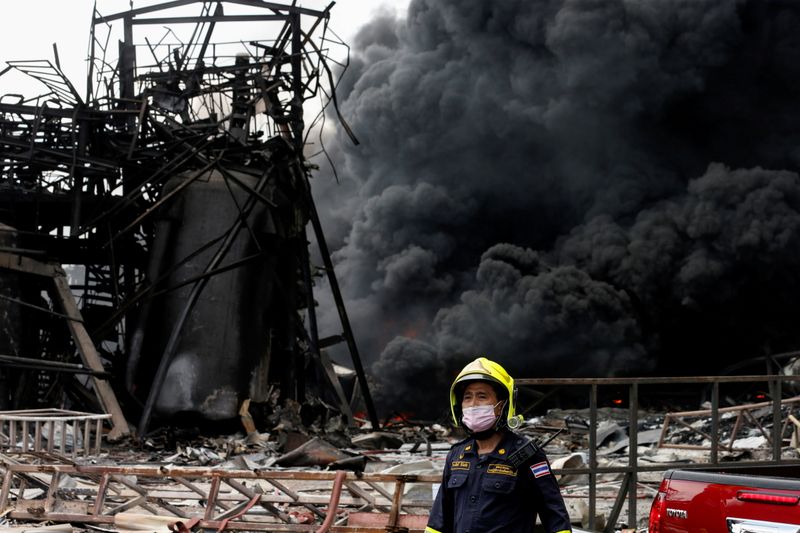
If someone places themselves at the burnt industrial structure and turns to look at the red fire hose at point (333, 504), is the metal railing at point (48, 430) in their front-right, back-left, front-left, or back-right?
front-right

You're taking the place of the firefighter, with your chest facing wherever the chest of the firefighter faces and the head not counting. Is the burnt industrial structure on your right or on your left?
on your right

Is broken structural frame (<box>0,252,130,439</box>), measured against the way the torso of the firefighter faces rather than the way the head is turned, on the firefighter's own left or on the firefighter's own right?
on the firefighter's own right

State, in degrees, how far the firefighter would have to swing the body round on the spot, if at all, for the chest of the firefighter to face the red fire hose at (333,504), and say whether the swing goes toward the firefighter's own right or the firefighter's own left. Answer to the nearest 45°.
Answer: approximately 135° to the firefighter's own right

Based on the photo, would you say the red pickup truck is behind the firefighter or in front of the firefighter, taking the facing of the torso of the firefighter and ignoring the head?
behind

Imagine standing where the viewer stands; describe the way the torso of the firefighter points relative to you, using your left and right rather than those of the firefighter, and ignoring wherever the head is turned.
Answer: facing the viewer and to the left of the viewer

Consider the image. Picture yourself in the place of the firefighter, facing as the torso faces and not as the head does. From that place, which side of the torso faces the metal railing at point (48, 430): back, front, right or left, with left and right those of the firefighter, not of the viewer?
right
